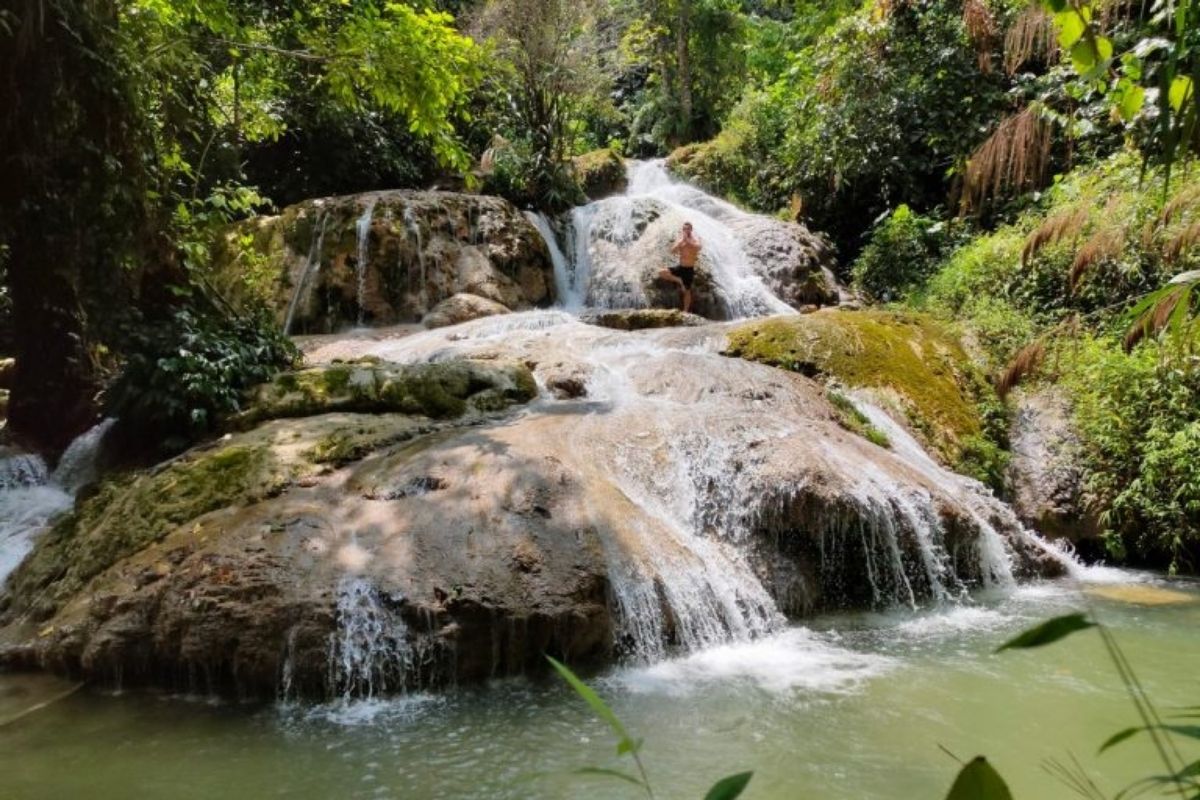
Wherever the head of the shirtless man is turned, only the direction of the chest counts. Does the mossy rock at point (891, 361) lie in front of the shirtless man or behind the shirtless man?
in front

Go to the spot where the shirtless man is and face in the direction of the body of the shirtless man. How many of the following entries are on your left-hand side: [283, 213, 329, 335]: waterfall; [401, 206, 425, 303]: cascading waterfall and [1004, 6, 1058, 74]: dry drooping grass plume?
1

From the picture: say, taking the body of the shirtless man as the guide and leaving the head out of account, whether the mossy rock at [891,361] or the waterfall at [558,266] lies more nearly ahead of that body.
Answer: the mossy rock

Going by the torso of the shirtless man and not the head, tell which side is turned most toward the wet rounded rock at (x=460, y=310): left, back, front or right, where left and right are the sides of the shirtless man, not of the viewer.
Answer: right

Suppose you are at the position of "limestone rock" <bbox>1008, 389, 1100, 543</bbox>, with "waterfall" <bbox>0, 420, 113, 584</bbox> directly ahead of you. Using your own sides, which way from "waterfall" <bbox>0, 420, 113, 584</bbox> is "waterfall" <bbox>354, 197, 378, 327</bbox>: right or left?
right

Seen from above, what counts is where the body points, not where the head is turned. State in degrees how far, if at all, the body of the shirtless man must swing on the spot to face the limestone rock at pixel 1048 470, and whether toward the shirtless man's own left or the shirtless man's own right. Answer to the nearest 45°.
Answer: approximately 45° to the shirtless man's own left

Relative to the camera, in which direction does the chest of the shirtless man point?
toward the camera

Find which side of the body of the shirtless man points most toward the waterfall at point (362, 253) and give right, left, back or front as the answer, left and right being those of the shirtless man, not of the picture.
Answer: right

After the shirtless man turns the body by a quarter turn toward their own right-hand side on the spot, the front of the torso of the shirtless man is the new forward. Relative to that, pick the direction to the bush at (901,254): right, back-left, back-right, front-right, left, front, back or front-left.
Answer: back

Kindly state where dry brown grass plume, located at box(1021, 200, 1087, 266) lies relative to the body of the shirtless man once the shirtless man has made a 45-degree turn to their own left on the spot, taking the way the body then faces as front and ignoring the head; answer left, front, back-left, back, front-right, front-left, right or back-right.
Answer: front

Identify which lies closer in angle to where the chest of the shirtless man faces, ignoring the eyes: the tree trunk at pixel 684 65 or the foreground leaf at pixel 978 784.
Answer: the foreground leaf

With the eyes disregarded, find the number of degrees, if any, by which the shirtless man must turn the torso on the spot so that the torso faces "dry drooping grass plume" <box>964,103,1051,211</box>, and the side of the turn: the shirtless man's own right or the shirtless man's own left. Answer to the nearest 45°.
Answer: approximately 90° to the shirtless man's own left

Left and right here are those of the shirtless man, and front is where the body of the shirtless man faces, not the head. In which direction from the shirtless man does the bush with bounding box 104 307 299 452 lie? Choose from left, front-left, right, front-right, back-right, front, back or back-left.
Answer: front-right

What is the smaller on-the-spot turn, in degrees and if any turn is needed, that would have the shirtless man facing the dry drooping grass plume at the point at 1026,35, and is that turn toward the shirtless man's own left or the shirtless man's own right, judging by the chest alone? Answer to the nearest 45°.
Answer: approximately 90° to the shirtless man's own left

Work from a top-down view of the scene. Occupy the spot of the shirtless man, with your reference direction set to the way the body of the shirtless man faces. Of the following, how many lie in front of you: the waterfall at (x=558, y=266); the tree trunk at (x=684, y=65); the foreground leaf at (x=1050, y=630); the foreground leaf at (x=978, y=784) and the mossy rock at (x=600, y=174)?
2

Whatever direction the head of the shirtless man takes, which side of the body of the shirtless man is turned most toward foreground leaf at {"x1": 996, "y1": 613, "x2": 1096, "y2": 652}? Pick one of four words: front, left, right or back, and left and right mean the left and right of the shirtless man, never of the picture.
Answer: front

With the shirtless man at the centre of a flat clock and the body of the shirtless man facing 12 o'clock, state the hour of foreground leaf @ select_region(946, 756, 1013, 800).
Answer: The foreground leaf is roughly at 12 o'clock from the shirtless man.
